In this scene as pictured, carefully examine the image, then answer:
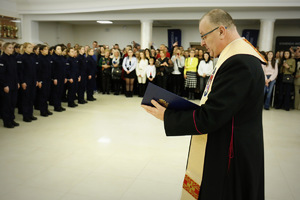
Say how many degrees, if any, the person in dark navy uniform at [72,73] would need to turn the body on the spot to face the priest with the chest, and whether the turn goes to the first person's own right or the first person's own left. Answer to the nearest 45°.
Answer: approximately 45° to the first person's own right

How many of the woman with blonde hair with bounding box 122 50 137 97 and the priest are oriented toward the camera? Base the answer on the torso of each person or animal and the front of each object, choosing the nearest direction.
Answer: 1

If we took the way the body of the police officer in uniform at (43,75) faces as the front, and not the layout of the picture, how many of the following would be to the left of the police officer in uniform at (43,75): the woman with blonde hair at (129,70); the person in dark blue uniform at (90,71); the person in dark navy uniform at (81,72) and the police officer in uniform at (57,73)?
4

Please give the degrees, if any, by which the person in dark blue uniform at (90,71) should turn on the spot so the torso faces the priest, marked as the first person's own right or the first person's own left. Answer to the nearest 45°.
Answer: approximately 45° to the first person's own right

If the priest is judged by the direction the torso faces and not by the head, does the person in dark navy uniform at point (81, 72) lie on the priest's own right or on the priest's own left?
on the priest's own right

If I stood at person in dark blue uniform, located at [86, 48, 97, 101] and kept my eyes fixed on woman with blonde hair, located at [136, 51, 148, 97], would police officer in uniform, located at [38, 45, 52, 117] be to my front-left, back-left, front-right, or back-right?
back-right

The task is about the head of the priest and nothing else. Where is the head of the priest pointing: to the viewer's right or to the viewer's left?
to the viewer's left

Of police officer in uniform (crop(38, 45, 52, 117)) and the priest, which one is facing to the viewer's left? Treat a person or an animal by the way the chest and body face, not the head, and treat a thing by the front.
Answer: the priest

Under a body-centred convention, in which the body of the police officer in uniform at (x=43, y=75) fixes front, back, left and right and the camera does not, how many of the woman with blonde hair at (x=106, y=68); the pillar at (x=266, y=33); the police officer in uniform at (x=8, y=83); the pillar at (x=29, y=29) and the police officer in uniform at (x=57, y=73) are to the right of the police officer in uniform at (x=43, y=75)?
1

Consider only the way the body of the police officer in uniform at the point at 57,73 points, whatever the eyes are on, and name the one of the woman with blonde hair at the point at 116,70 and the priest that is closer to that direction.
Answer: the priest

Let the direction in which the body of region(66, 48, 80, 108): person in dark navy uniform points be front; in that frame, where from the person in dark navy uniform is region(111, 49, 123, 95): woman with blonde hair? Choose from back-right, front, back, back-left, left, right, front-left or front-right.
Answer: left
